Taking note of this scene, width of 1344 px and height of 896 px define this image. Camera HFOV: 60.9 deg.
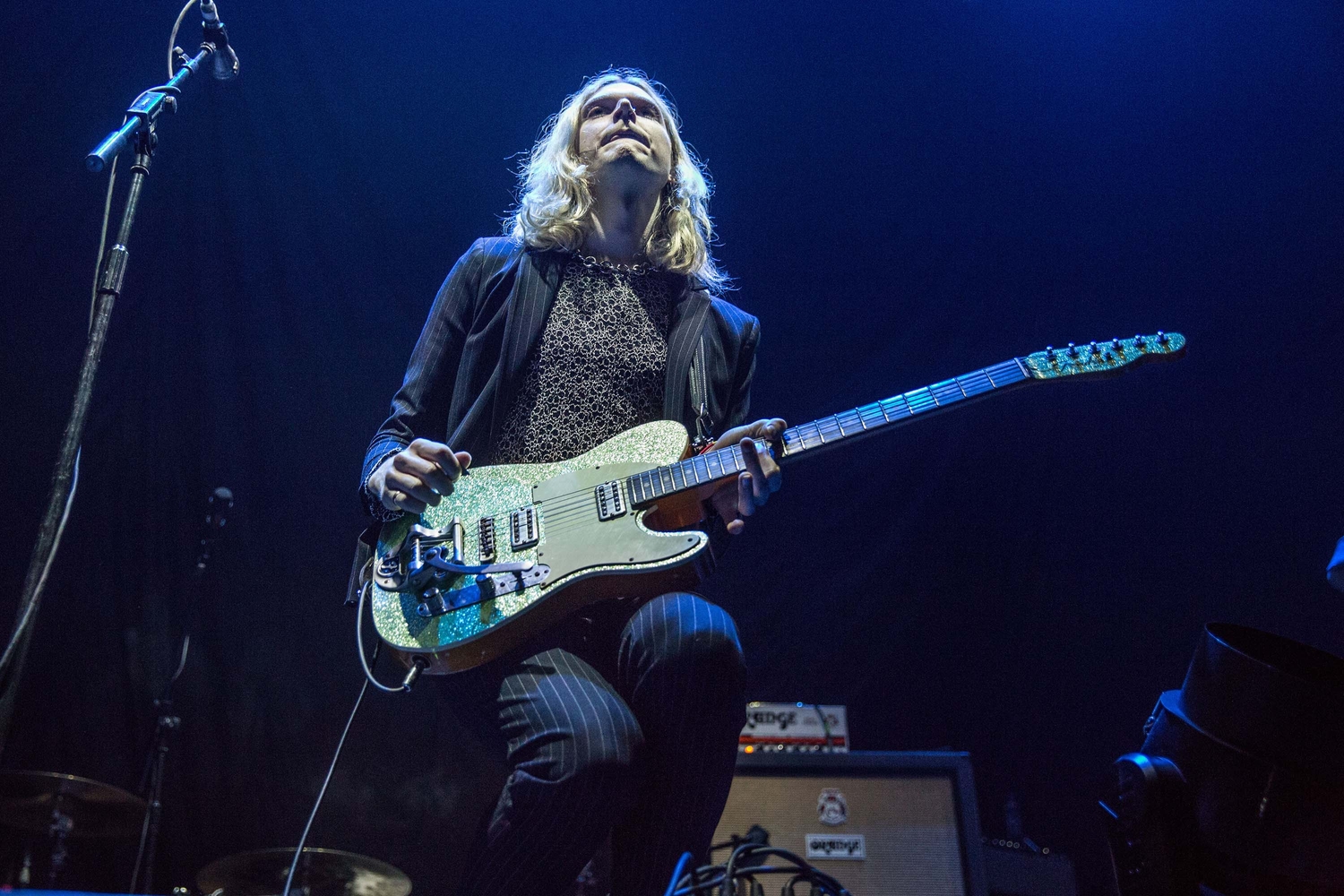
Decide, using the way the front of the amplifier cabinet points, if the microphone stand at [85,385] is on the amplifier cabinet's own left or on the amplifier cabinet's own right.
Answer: on the amplifier cabinet's own right

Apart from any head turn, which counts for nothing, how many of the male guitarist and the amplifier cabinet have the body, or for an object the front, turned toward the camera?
2

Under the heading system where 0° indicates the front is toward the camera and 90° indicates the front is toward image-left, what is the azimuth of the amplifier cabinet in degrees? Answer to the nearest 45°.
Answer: approximately 0°

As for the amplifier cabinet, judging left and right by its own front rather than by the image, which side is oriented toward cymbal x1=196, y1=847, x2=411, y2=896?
right

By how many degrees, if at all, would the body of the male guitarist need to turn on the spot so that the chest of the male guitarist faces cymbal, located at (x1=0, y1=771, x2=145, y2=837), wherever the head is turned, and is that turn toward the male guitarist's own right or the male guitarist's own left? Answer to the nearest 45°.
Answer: approximately 135° to the male guitarist's own right
